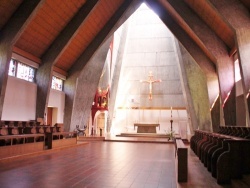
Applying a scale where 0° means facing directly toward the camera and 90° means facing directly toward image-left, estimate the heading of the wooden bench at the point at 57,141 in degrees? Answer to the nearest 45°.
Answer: approximately 315°

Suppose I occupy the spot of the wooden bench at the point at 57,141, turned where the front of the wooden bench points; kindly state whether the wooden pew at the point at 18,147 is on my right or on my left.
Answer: on my right
